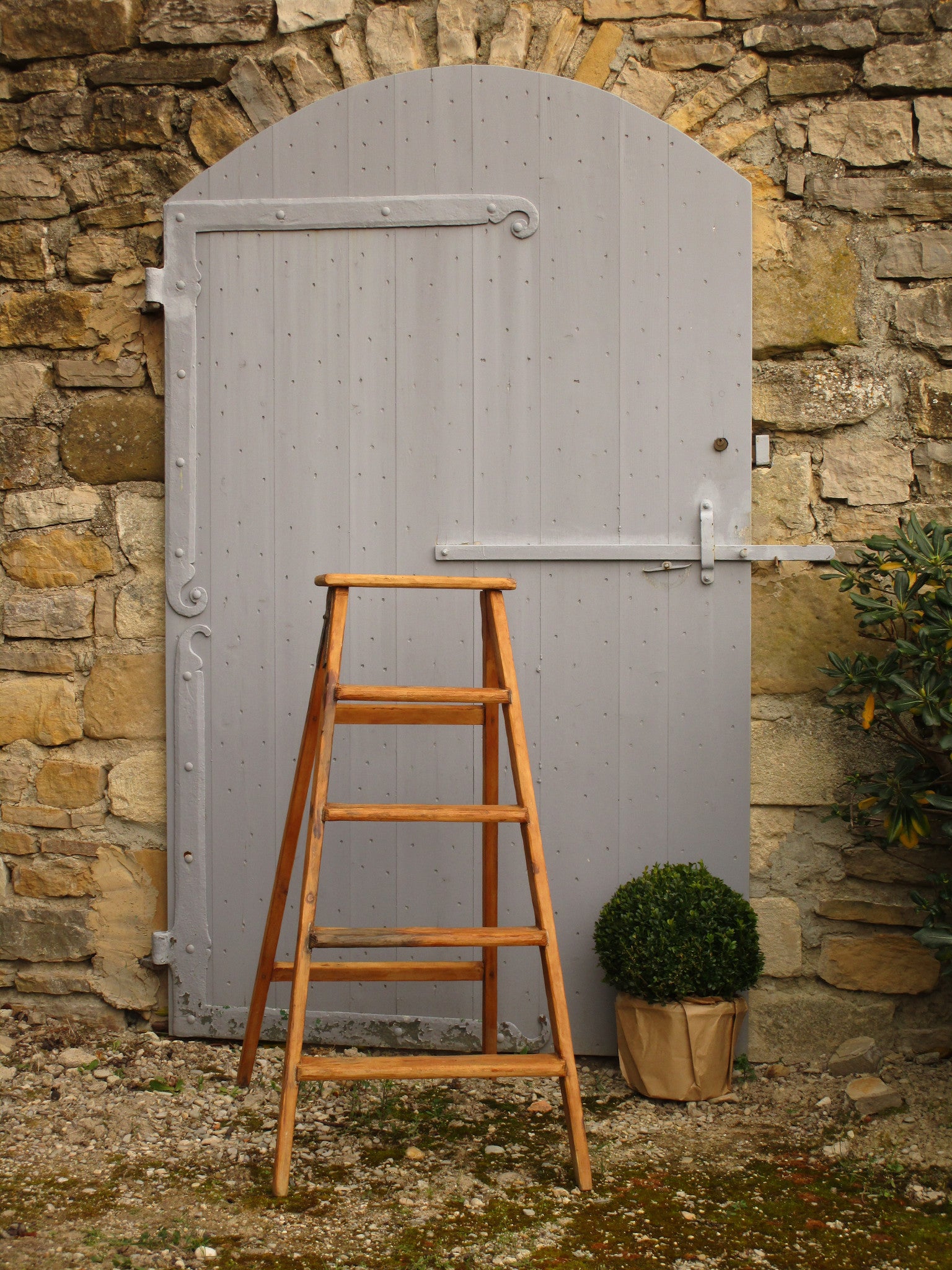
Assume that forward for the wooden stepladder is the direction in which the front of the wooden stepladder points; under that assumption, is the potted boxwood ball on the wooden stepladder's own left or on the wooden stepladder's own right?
on the wooden stepladder's own left

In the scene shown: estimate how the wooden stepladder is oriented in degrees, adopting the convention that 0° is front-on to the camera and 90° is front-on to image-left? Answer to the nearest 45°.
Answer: approximately 0°

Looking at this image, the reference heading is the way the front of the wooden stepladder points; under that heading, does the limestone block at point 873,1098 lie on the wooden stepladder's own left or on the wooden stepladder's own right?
on the wooden stepladder's own left

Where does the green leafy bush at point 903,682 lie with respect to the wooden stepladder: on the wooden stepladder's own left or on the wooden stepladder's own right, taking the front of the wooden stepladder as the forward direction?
on the wooden stepladder's own left
